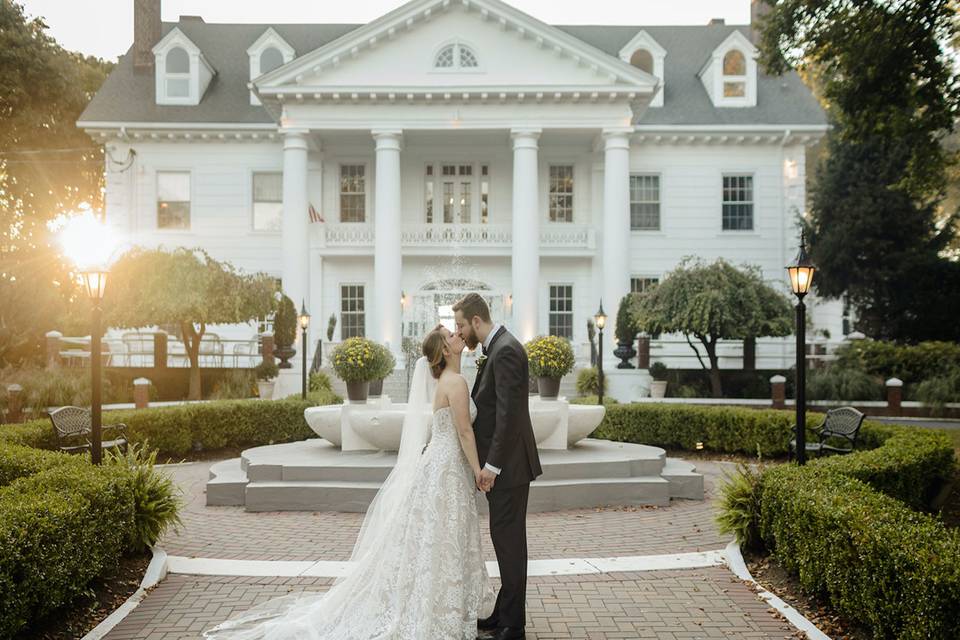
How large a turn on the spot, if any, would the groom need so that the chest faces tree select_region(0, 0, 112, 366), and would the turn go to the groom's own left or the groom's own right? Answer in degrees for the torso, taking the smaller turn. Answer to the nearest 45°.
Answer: approximately 45° to the groom's own right

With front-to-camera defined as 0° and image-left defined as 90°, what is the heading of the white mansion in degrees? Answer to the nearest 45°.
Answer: approximately 0°

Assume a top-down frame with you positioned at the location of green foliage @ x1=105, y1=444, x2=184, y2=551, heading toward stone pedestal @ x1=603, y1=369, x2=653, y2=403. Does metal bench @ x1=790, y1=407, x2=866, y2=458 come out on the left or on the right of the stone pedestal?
right

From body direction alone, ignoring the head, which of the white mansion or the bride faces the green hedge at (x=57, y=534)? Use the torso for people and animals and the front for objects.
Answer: the white mansion

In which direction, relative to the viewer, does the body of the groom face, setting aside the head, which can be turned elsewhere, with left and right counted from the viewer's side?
facing to the left of the viewer

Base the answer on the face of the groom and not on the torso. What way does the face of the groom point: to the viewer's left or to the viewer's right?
to the viewer's left

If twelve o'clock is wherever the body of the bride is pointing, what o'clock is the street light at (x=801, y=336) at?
The street light is roughly at 11 o'clock from the bride.

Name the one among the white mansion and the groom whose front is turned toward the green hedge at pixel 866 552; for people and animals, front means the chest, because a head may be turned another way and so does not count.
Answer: the white mansion

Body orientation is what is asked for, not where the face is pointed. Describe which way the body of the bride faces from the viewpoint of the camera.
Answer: to the viewer's right

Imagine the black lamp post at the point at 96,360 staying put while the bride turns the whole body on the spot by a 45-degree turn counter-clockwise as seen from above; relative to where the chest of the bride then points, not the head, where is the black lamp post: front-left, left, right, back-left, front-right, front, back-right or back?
left

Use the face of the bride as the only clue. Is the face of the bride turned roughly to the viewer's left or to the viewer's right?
to the viewer's right

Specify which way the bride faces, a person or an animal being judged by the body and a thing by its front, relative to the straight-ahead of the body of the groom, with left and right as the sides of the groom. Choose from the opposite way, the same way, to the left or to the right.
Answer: the opposite way

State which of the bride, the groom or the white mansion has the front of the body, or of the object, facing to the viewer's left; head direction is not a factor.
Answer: the groom

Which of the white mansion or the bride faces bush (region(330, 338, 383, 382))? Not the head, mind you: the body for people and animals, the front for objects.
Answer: the white mansion

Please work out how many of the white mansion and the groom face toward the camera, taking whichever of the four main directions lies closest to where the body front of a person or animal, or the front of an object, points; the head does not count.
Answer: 1
